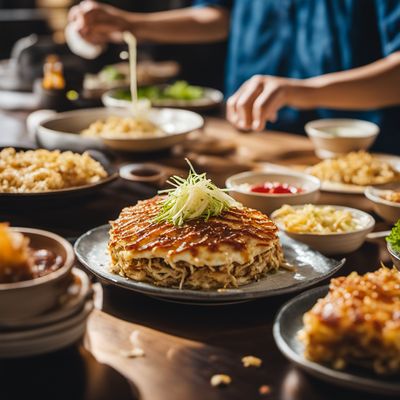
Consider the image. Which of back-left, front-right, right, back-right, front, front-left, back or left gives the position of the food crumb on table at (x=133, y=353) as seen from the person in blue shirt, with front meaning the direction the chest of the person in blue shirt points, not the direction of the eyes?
front-left

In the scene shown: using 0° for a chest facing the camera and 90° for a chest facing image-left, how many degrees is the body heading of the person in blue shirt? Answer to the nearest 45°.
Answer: approximately 45°

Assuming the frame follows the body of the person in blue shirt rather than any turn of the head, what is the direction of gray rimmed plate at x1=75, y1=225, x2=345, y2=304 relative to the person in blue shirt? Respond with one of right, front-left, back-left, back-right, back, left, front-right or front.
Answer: front-left

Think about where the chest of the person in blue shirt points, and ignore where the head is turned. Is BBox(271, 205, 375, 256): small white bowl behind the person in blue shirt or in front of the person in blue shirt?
in front

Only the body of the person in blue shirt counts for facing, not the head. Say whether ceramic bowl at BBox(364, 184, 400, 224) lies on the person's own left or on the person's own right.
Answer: on the person's own left

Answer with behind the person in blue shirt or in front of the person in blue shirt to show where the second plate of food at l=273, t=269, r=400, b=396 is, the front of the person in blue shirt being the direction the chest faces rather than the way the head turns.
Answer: in front

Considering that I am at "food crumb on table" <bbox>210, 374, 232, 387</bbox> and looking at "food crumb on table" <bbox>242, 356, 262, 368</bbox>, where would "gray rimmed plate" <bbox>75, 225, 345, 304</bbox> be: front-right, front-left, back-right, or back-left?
front-left

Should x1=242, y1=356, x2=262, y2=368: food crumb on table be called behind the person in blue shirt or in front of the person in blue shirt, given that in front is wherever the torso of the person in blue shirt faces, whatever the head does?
in front

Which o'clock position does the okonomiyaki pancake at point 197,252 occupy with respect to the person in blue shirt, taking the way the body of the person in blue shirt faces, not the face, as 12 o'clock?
The okonomiyaki pancake is roughly at 11 o'clock from the person in blue shirt.
